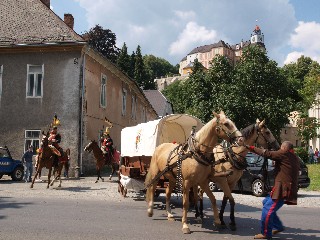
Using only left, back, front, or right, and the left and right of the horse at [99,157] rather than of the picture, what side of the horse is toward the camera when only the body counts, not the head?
left

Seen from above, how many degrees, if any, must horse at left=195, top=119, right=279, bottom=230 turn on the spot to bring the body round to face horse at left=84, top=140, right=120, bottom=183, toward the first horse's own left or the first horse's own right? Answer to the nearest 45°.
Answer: approximately 180°

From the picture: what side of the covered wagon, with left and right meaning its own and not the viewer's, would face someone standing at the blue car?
back

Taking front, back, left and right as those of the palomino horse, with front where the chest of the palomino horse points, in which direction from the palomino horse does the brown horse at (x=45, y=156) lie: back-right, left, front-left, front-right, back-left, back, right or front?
back

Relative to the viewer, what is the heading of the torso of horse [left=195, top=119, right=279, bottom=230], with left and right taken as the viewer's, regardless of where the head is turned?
facing the viewer and to the right of the viewer

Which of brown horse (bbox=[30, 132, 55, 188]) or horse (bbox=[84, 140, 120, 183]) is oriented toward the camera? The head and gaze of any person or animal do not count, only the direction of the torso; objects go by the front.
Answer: the brown horse

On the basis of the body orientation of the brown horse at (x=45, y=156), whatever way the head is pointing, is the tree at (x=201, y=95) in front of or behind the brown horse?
behind

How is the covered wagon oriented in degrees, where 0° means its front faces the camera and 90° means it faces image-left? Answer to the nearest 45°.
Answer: approximately 315°

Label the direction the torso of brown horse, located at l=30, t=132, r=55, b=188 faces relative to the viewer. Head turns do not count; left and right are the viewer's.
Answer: facing the viewer

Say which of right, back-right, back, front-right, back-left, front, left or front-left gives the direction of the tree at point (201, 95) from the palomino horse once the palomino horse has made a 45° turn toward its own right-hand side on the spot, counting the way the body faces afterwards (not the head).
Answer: back
